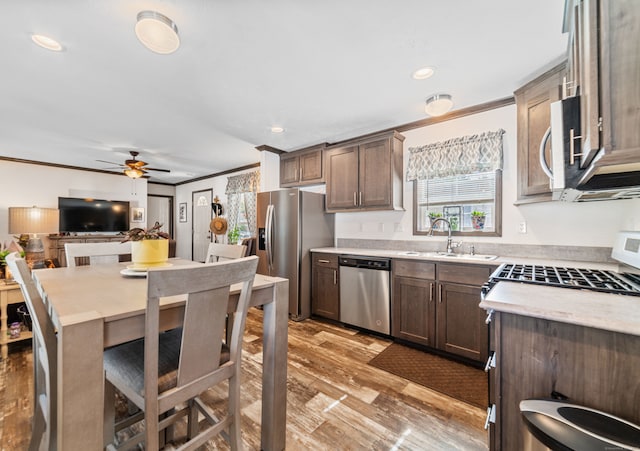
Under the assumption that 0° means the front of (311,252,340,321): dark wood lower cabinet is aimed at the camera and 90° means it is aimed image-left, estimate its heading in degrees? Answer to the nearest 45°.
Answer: approximately 45°

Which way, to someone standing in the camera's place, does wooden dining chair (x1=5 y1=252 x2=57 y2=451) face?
facing to the right of the viewer

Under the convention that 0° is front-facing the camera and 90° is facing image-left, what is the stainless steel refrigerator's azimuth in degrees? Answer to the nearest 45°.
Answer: approximately 45°

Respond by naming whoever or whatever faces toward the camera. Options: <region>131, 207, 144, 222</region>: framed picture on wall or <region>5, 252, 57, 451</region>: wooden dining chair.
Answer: the framed picture on wall

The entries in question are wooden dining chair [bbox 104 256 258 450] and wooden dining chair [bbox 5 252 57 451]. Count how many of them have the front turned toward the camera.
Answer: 0

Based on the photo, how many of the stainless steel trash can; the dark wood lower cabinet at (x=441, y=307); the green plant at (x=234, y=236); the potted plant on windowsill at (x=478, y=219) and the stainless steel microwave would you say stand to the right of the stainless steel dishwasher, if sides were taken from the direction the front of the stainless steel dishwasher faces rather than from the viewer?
1

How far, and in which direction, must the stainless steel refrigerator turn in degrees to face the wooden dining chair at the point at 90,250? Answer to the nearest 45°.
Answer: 0° — it already faces it

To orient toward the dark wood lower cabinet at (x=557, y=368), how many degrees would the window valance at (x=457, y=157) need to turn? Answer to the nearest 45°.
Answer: approximately 45° to its left

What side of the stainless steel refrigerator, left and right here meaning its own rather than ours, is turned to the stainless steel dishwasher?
left

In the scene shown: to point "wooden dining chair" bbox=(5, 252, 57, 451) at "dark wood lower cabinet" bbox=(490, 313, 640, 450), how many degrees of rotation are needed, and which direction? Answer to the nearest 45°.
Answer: approximately 45° to its right

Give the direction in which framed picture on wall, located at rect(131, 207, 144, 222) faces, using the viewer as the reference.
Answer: facing the viewer
